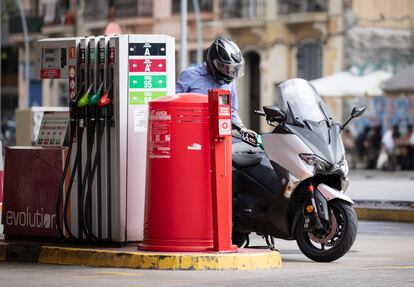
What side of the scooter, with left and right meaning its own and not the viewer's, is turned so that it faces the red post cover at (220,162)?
right

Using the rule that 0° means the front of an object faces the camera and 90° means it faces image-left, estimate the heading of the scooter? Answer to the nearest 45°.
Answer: approximately 315°

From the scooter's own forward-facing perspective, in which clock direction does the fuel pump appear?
The fuel pump is roughly at 4 o'clock from the scooter.

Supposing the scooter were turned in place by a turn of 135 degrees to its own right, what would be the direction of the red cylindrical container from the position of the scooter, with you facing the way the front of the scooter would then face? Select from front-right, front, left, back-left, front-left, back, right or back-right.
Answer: front-left

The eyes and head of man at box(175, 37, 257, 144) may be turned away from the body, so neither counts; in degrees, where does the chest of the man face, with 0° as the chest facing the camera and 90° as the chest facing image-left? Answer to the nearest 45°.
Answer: approximately 315°
